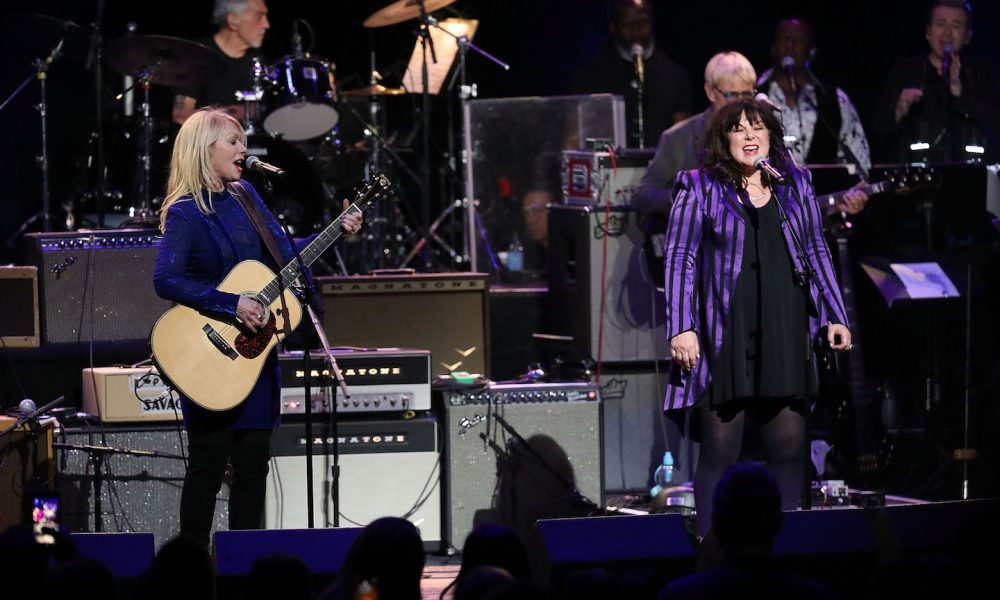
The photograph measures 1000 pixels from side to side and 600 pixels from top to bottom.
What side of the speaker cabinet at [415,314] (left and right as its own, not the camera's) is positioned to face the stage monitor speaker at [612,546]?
front

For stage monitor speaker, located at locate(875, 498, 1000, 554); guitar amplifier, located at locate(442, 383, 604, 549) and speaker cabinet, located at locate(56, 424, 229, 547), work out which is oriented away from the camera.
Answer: the stage monitor speaker

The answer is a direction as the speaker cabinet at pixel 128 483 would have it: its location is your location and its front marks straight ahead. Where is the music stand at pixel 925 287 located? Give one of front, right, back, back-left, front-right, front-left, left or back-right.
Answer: left

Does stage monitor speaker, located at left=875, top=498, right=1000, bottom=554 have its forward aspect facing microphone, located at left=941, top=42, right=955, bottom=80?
yes

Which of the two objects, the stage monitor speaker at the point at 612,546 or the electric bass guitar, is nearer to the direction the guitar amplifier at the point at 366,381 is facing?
the stage monitor speaker

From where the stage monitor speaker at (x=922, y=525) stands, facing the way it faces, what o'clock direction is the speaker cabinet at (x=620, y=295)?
The speaker cabinet is roughly at 11 o'clock from the stage monitor speaker.

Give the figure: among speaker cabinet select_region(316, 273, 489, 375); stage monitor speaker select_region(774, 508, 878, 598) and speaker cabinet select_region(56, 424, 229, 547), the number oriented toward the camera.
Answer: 2

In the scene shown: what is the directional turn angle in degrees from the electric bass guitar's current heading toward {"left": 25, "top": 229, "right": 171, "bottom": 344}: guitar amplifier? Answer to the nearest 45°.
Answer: approximately 90° to its right

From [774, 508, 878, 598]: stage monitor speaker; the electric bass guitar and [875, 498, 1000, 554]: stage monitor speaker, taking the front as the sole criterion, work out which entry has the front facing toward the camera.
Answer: the electric bass guitar

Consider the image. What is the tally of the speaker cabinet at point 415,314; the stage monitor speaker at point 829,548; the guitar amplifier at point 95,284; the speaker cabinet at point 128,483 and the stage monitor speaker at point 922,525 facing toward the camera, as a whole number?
3

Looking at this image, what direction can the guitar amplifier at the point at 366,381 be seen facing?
toward the camera

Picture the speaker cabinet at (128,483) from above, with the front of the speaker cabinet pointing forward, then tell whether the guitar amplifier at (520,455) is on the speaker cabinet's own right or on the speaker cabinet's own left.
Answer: on the speaker cabinet's own left

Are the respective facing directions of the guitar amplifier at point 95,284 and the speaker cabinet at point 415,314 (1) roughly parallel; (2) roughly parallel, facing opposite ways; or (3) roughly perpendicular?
roughly parallel

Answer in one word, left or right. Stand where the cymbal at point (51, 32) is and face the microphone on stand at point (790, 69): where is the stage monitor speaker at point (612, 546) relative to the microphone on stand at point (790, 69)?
right

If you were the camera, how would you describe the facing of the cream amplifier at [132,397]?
facing the viewer

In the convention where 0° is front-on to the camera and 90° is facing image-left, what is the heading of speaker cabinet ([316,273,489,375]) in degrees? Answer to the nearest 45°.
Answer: approximately 0°

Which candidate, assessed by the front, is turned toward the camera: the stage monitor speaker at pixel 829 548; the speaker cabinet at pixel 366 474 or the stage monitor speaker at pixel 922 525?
the speaker cabinet

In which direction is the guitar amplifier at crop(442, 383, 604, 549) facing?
toward the camera

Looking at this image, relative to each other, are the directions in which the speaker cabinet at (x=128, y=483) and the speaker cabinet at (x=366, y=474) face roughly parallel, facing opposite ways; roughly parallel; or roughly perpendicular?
roughly parallel

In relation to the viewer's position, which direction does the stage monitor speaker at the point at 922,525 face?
facing away from the viewer
